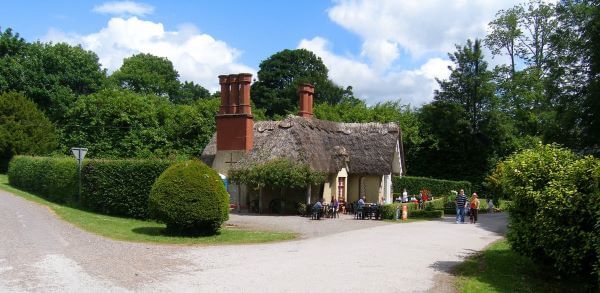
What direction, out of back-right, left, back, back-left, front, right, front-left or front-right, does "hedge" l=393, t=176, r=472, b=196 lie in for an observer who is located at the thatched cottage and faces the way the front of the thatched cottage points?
back-left

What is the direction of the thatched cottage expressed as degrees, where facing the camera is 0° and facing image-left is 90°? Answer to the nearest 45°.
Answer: approximately 0°

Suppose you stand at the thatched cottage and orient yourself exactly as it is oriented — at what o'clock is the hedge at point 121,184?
The hedge is roughly at 1 o'clock from the thatched cottage.

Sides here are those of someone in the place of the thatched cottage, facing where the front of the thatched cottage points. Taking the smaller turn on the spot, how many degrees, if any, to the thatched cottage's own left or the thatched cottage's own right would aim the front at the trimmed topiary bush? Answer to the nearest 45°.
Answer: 0° — it already faces it

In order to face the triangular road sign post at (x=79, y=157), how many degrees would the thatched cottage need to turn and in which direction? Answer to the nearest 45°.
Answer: approximately 45° to its right

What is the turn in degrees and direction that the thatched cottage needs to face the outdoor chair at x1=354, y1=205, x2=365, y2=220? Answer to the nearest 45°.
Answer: approximately 45° to its left

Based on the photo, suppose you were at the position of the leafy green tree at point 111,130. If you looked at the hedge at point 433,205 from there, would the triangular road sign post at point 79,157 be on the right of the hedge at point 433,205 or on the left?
right

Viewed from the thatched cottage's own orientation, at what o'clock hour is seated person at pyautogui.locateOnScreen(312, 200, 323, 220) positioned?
The seated person is roughly at 12 o'clock from the thatched cottage.

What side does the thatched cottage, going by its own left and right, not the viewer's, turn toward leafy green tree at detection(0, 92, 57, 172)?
right

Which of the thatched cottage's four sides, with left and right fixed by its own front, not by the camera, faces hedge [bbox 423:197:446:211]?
left
